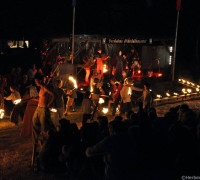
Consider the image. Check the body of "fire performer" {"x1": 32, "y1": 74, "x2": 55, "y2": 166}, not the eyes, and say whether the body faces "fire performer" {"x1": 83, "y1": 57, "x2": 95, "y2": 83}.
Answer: no

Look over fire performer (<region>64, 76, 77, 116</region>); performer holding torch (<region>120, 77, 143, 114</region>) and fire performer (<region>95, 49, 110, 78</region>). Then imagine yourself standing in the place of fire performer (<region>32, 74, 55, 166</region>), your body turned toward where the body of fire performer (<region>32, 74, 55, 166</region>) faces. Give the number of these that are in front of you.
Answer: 0

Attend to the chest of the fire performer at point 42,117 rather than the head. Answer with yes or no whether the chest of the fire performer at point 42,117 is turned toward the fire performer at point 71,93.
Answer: no

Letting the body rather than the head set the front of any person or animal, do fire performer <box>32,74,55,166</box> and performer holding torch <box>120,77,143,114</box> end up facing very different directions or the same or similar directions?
very different directions

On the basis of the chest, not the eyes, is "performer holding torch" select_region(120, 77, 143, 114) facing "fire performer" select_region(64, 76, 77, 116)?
no

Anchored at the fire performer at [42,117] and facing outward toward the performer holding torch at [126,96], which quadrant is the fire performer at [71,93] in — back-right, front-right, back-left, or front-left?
front-left

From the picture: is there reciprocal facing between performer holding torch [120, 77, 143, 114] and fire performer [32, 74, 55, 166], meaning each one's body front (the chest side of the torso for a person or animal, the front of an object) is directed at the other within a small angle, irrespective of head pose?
no
